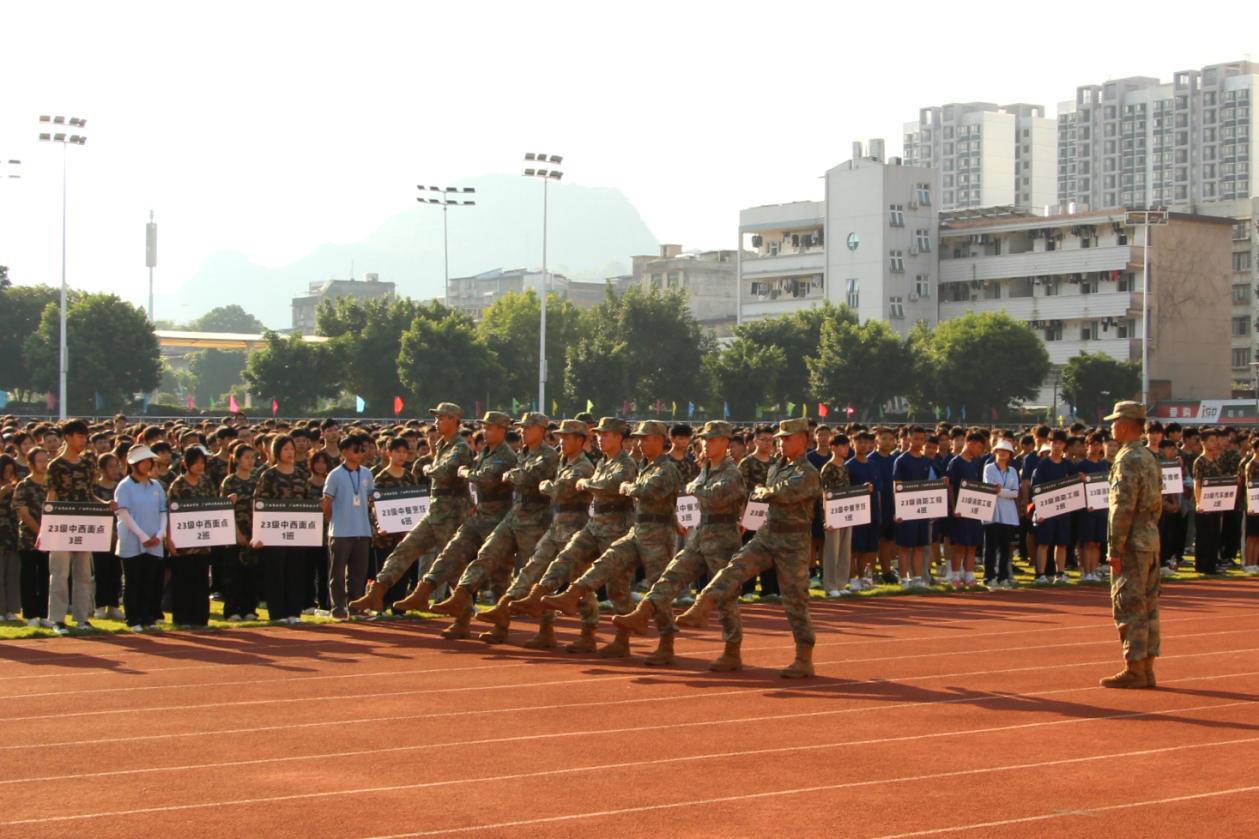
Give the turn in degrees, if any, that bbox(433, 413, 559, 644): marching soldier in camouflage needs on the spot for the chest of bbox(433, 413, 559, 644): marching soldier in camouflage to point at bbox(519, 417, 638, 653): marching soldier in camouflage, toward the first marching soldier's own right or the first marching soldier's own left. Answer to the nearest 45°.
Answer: approximately 135° to the first marching soldier's own left

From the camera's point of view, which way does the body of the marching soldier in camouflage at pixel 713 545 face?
to the viewer's left

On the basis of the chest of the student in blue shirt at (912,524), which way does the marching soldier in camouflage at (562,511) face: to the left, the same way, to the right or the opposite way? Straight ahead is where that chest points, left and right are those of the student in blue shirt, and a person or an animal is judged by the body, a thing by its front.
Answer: to the right

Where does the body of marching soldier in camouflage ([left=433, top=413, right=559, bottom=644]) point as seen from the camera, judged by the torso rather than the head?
to the viewer's left

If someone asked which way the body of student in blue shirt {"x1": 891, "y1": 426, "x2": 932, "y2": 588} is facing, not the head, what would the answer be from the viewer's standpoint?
toward the camera

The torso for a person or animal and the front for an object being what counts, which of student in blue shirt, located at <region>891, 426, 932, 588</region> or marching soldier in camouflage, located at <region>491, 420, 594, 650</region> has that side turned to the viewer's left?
the marching soldier in camouflage

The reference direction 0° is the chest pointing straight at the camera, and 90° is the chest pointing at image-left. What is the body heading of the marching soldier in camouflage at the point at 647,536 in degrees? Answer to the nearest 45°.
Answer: approximately 90°

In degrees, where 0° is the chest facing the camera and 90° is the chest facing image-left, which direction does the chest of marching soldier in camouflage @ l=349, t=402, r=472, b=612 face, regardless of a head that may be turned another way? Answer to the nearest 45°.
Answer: approximately 90°
